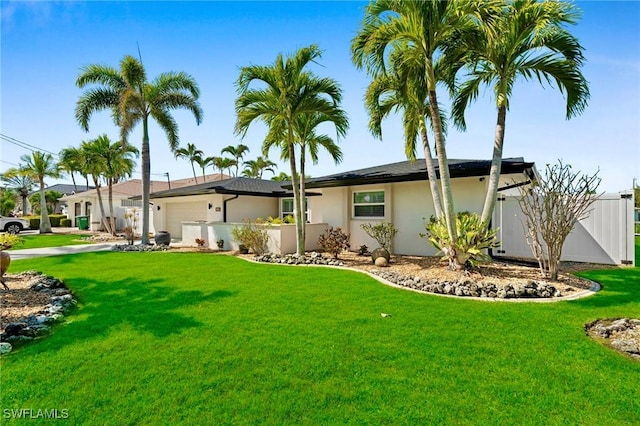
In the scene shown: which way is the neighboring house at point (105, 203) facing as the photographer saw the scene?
facing the viewer and to the left of the viewer

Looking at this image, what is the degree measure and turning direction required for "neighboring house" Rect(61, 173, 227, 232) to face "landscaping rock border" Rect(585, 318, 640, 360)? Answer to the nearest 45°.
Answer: approximately 45° to its left

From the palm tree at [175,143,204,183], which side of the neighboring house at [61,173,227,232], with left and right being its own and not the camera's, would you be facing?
back

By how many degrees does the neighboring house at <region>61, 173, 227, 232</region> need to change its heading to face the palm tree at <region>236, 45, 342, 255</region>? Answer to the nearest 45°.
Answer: approximately 45° to its left

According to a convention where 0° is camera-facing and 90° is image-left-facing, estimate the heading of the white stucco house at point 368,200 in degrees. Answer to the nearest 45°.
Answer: approximately 45°

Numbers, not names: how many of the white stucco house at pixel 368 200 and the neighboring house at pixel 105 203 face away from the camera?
0

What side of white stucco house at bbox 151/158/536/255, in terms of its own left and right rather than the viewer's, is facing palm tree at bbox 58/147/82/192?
right

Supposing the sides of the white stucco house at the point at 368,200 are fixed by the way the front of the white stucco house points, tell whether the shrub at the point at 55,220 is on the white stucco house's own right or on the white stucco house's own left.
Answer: on the white stucco house's own right

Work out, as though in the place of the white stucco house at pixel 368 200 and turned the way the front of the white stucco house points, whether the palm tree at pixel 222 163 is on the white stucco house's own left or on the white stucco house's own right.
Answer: on the white stucco house's own right

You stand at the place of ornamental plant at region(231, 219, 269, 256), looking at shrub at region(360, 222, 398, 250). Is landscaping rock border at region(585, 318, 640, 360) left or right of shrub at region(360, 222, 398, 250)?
right

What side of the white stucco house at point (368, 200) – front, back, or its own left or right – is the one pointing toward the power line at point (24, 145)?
right
